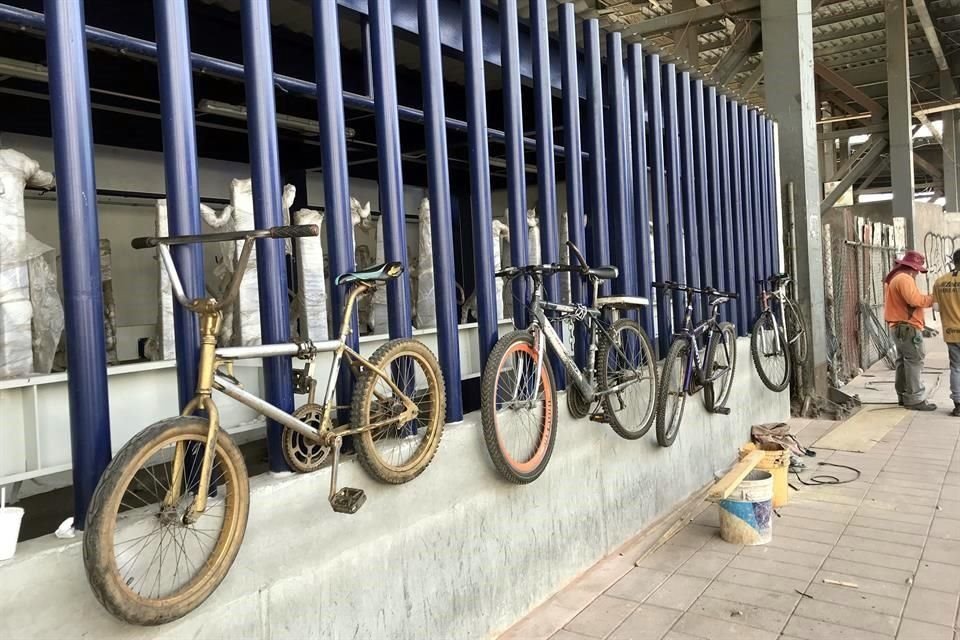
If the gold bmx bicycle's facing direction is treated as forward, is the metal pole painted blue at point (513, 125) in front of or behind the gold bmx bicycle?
behind

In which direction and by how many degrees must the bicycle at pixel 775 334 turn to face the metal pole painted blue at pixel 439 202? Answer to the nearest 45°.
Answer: approximately 45° to its left

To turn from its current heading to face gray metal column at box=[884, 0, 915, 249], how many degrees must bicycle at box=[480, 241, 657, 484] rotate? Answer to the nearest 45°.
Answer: approximately 180°

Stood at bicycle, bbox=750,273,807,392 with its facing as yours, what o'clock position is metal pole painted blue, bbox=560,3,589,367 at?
The metal pole painted blue is roughly at 11 o'clock from the bicycle.

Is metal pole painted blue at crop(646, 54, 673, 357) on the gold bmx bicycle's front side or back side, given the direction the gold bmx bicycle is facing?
on the back side

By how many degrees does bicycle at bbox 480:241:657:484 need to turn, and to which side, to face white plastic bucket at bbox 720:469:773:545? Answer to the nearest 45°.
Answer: approximately 180°
